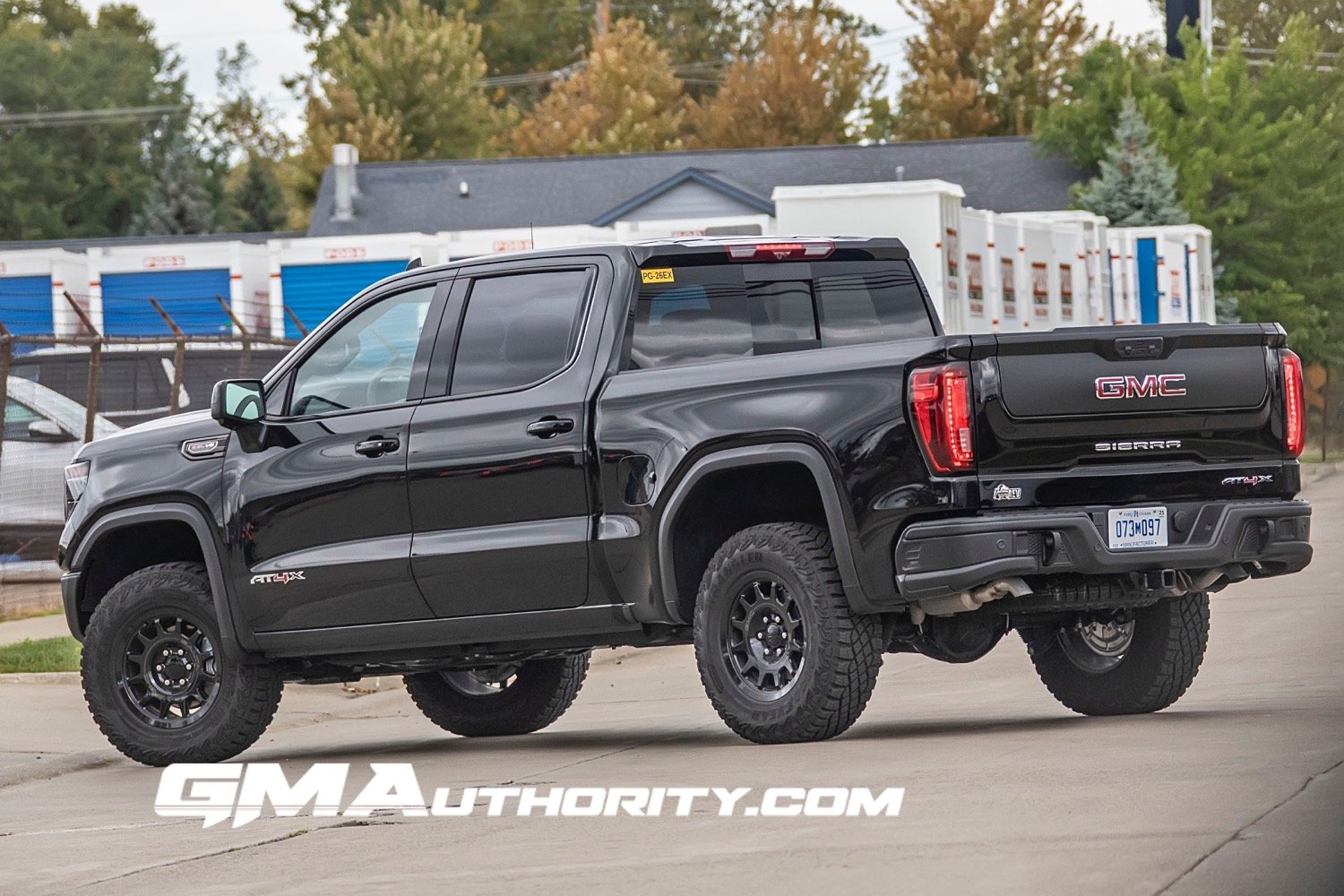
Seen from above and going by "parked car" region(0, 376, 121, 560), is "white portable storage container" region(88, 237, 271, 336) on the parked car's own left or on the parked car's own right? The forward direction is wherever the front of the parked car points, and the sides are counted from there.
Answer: on the parked car's own left

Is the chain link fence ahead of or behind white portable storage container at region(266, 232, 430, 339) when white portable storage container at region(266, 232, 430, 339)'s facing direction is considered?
ahead

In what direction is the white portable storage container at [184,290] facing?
toward the camera

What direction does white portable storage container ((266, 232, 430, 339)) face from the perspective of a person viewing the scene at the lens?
facing the viewer

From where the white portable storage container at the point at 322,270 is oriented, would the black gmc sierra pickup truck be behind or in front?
in front

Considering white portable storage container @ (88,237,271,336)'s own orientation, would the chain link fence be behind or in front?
in front

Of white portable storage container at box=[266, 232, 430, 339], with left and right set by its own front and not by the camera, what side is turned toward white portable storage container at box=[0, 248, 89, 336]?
right

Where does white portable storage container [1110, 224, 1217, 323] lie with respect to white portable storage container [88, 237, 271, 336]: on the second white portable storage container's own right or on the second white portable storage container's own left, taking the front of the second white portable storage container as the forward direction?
on the second white portable storage container's own left

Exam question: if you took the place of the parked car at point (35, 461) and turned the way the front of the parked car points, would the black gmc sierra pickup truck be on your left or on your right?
on your right

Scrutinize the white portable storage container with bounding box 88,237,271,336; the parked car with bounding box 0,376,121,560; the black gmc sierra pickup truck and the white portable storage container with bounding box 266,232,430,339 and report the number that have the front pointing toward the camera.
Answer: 2

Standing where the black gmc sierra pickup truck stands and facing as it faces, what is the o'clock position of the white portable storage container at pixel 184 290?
The white portable storage container is roughly at 1 o'clock from the black gmc sierra pickup truck.

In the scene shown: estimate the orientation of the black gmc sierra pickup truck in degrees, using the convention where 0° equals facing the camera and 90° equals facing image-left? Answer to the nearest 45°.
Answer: approximately 135°

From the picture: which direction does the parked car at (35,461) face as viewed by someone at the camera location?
facing to the right of the viewer

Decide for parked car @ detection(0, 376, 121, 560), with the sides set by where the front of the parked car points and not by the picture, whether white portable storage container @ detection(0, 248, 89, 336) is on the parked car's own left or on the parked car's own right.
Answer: on the parked car's own left

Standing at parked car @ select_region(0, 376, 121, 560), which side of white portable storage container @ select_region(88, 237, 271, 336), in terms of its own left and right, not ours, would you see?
front

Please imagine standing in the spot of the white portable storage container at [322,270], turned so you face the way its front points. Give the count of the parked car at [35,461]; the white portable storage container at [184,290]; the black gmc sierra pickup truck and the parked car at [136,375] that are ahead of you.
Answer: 3
